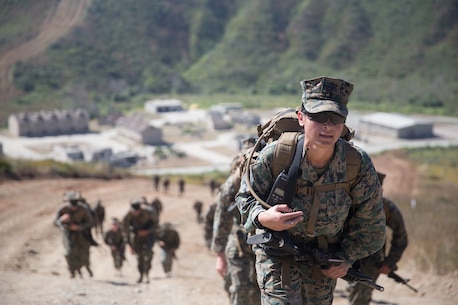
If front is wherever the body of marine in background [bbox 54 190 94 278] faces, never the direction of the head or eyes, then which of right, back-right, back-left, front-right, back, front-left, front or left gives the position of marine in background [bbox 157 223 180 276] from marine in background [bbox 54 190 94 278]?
back-left

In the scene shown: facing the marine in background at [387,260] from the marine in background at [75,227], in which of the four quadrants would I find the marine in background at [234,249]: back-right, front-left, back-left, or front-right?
front-right

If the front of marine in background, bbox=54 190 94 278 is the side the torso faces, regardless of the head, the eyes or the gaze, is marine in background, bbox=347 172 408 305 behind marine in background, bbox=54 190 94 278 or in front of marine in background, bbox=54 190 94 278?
in front

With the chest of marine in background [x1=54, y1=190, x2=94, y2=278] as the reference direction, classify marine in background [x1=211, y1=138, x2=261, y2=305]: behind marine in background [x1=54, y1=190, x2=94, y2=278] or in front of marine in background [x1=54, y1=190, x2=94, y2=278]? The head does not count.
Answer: in front

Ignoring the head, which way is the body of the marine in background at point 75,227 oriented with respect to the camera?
toward the camera

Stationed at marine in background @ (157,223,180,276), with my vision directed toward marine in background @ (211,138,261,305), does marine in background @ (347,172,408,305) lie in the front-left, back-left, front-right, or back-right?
front-left

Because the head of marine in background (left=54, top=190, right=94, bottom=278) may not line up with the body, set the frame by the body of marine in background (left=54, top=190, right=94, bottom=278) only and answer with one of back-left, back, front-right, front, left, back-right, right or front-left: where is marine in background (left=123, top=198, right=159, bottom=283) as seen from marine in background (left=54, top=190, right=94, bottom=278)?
left
